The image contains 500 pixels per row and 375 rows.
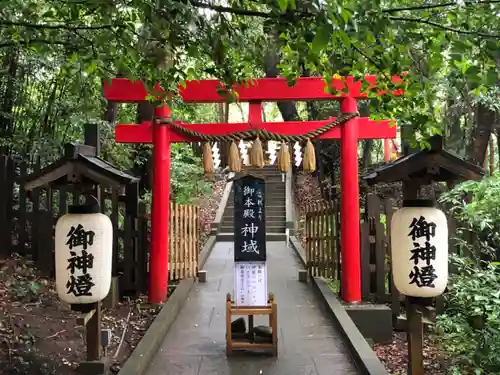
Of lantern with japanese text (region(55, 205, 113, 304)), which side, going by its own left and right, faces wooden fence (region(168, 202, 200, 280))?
back

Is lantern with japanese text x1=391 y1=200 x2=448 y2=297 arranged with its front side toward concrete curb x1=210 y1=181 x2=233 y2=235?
no

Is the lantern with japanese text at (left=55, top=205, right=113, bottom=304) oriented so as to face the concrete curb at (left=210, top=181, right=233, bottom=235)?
no

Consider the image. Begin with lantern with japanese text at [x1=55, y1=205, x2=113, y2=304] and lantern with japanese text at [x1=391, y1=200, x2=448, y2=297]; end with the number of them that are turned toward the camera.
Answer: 2

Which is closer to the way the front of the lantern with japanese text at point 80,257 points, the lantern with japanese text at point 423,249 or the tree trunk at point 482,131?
the lantern with japanese text

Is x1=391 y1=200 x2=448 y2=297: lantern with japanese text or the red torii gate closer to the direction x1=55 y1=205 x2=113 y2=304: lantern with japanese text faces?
the lantern with japanese text

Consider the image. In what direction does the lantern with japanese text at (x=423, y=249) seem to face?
toward the camera

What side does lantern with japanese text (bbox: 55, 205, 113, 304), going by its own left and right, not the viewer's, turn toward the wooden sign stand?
left

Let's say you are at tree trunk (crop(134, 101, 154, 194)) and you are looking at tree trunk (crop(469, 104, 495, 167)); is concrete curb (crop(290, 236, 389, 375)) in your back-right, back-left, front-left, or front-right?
front-right

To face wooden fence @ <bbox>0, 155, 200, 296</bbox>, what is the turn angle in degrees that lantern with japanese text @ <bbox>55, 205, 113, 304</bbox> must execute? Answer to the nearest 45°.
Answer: approximately 180°

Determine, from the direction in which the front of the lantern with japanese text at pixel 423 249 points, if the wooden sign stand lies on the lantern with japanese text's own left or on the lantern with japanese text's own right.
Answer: on the lantern with japanese text's own right

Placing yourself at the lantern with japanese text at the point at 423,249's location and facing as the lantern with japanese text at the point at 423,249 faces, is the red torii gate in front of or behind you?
behind

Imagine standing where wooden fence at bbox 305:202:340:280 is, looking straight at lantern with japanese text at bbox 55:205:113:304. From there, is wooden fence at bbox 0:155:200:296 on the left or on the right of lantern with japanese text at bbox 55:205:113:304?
right
